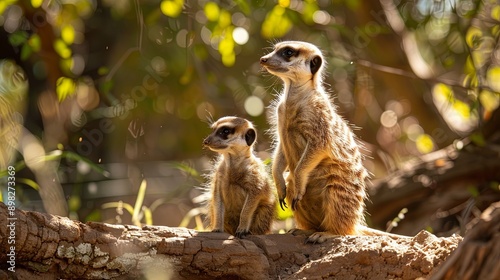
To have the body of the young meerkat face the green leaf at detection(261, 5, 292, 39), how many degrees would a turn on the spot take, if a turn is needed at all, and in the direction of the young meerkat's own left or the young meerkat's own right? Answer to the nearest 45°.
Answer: approximately 135° to the young meerkat's own right

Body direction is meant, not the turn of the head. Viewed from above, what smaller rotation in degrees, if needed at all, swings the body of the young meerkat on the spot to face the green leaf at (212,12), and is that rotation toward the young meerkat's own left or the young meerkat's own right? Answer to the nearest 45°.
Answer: approximately 135° to the young meerkat's own right

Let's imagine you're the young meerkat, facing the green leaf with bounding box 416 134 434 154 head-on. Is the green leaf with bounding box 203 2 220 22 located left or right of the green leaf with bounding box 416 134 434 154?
left

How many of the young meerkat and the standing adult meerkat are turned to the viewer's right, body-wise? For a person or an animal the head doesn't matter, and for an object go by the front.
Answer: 0
